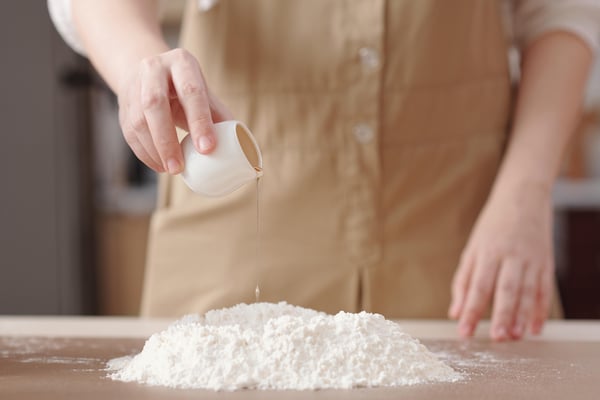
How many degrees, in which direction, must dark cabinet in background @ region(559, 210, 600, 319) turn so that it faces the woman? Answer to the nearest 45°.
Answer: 0° — it already faces them

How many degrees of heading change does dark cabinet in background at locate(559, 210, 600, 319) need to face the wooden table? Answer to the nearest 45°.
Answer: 0° — it already faces it

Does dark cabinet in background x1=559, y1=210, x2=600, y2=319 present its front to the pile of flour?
yes

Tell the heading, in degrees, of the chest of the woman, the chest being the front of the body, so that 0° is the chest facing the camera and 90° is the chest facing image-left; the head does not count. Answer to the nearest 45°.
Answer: approximately 0°

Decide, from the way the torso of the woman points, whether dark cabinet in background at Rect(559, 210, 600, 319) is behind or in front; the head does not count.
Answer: behind

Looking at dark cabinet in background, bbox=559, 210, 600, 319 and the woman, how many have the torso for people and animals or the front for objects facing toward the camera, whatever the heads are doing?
2
